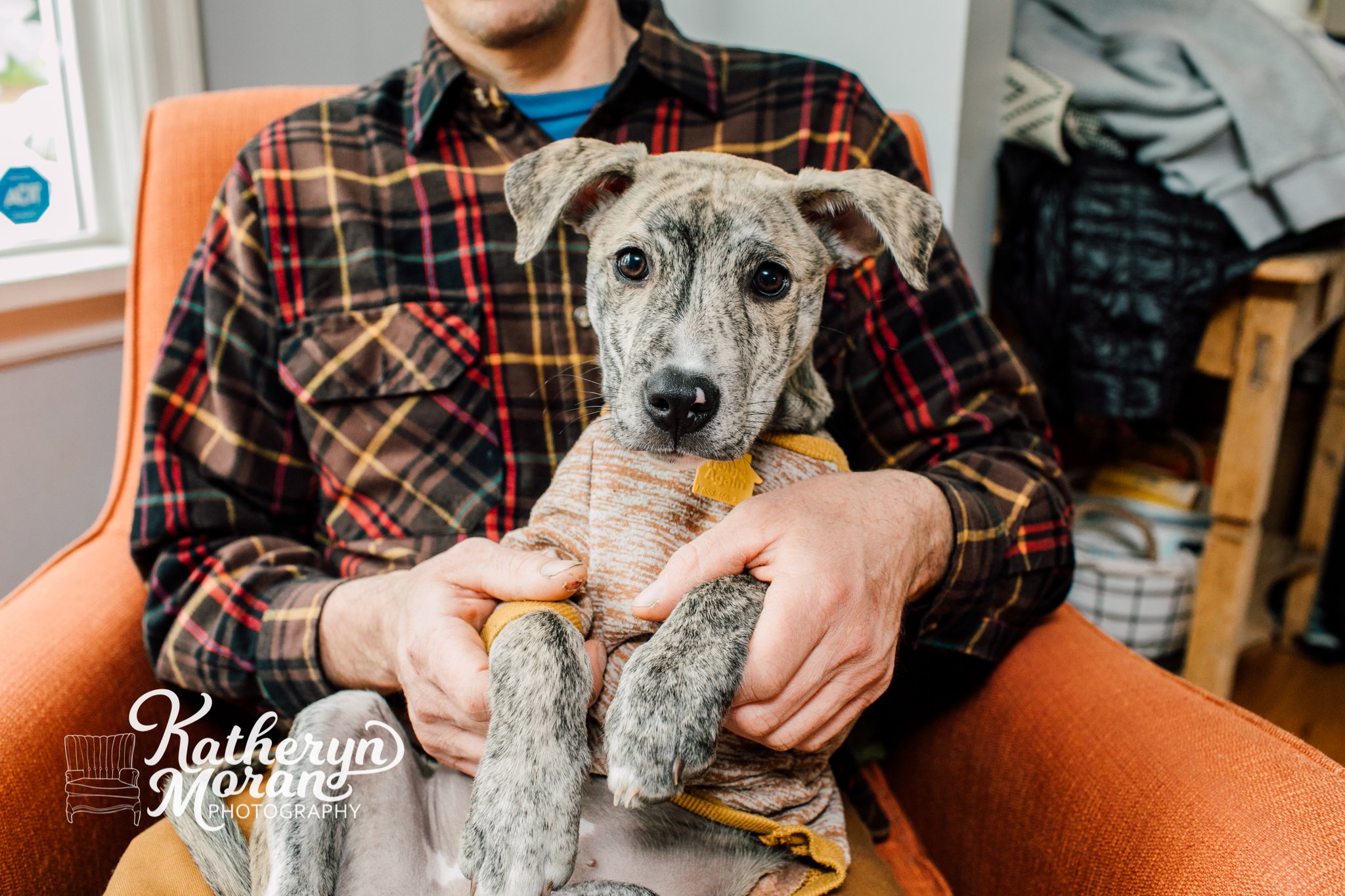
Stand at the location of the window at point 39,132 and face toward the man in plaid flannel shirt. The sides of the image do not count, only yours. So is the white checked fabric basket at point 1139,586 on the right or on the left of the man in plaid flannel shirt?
left

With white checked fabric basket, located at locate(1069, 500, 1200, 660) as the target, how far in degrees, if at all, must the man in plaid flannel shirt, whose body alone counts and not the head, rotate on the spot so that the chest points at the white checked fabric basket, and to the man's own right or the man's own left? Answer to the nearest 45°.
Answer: approximately 135° to the man's own left

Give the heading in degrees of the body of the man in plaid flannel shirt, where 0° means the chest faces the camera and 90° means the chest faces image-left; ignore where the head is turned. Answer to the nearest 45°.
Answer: approximately 0°

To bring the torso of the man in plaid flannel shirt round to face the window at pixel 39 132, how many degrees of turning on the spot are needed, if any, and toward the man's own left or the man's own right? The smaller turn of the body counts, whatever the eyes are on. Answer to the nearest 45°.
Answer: approximately 135° to the man's own right

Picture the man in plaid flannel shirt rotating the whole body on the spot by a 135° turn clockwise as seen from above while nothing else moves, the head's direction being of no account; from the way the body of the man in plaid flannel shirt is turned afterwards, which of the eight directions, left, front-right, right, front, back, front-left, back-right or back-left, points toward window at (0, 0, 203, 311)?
front
